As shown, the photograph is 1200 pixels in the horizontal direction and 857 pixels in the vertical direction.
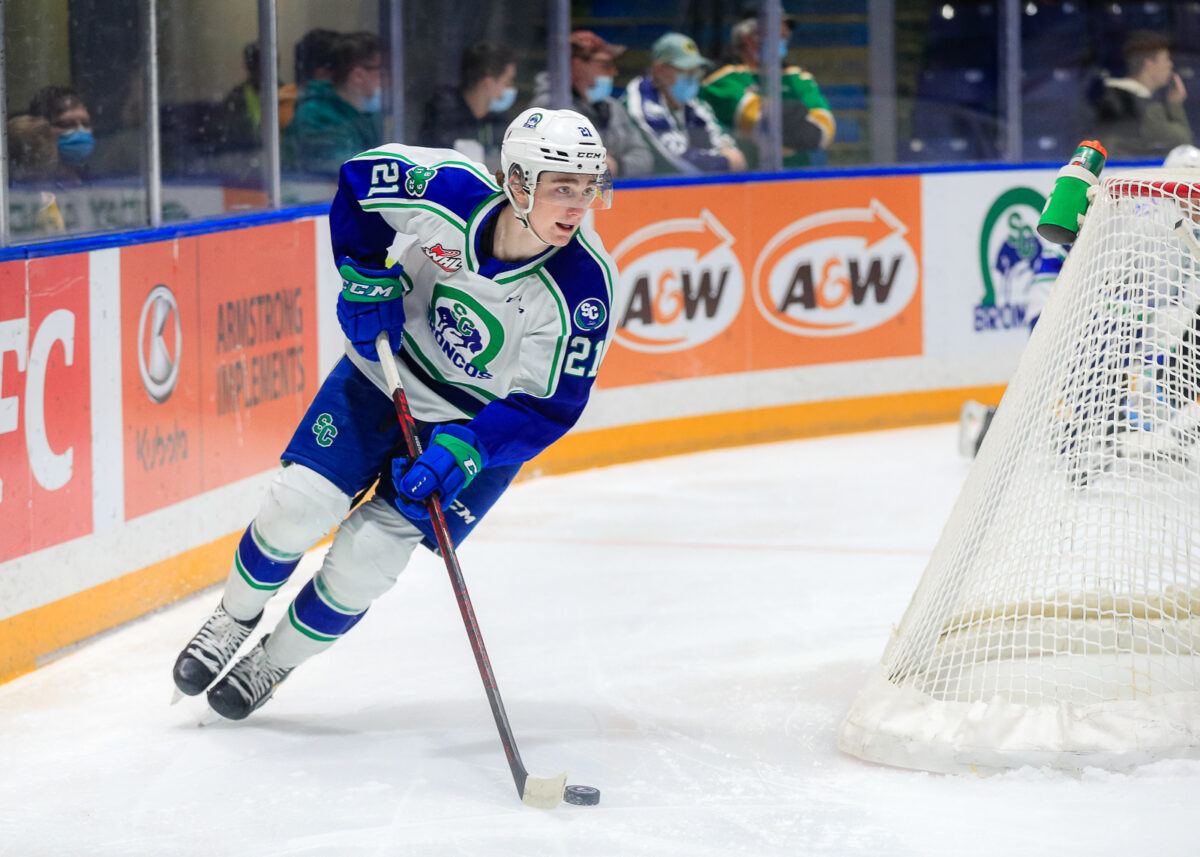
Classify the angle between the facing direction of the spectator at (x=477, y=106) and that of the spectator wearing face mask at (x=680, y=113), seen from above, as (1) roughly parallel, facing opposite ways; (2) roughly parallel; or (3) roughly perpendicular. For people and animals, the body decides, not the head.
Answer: roughly parallel

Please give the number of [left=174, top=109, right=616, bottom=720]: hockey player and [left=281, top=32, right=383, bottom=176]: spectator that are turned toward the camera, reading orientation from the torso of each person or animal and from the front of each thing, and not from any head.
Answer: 1

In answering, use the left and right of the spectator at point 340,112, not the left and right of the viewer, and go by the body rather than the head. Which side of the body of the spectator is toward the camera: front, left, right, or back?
right

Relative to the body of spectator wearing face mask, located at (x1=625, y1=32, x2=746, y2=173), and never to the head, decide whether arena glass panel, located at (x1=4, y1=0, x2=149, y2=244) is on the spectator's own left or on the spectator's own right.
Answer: on the spectator's own right

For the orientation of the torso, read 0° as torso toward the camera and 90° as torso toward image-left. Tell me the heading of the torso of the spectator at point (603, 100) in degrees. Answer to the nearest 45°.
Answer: approximately 315°

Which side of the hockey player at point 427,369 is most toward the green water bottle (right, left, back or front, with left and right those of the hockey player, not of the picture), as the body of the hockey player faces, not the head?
left

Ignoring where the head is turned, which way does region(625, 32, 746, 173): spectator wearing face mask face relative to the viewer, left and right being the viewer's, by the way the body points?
facing the viewer and to the right of the viewer

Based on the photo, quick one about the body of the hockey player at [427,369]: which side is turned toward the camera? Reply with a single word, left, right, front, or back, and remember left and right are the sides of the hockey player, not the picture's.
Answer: front
